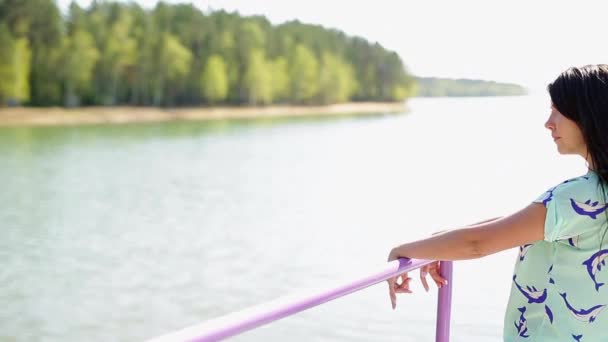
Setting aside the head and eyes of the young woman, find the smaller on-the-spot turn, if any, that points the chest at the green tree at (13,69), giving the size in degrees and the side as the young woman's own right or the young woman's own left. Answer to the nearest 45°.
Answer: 0° — they already face it

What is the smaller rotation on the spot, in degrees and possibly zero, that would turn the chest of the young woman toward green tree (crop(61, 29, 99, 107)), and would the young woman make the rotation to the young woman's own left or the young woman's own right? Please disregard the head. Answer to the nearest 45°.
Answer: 0° — they already face it

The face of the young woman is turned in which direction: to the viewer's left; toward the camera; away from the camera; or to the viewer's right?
to the viewer's left

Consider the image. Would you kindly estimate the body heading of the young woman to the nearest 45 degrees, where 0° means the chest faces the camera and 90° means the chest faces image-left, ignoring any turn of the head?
approximately 135°
